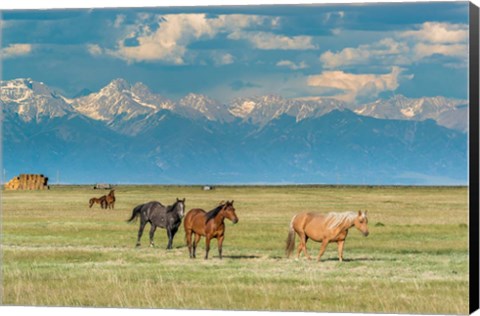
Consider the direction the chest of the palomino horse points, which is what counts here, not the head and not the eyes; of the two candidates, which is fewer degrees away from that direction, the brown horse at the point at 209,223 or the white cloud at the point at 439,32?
the white cloud

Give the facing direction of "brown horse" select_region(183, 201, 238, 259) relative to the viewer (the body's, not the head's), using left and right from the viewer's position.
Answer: facing the viewer and to the right of the viewer

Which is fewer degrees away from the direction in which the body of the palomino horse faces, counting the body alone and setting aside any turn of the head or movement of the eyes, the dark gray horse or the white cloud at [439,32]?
the white cloud

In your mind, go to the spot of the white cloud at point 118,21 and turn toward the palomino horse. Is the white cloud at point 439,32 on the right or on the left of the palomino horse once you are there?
left

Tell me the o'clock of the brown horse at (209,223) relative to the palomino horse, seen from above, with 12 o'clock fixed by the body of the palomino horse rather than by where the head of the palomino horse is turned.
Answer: The brown horse is roughly at 6 o'clock from the palomino horse.

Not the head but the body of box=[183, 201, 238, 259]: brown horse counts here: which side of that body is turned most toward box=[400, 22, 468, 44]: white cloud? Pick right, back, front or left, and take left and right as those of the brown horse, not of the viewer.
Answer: left

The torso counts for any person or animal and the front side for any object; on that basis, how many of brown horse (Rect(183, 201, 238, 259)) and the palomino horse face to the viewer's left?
0

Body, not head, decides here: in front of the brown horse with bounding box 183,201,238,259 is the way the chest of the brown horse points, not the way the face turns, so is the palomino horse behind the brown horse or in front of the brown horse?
in front

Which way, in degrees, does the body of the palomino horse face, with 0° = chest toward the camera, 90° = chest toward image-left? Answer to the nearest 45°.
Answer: approximately 270°

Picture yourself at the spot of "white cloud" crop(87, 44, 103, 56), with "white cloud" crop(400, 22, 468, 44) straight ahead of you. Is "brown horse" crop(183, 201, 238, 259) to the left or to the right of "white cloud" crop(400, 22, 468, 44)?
right
